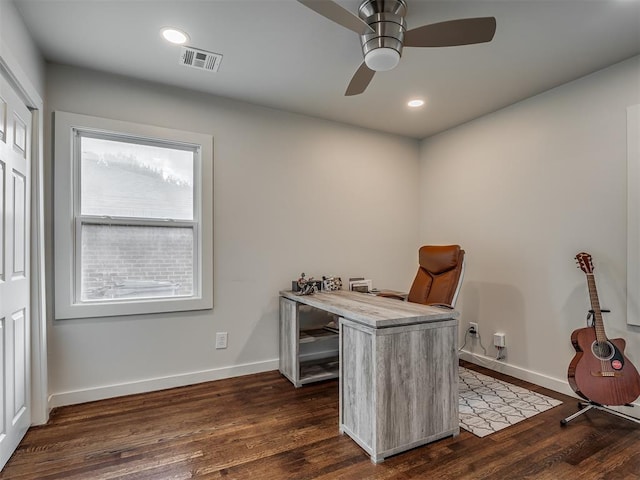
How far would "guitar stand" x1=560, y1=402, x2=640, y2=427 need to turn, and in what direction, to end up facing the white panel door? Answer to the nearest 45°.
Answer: approximately 45° to its right

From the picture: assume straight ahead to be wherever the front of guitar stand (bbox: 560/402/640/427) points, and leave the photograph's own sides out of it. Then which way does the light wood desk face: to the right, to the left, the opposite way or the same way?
the opposite way

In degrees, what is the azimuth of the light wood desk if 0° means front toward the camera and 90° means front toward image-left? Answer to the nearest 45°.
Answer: approximately 225°

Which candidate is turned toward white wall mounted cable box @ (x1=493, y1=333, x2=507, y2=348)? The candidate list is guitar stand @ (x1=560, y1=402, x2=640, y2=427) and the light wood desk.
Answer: the light wood desk

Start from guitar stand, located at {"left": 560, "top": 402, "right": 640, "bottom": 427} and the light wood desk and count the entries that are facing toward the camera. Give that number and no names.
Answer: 1

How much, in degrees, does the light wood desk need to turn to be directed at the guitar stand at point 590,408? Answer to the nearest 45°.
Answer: approximately 45° to its right

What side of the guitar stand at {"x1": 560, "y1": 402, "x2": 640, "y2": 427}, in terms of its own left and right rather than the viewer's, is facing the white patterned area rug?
right

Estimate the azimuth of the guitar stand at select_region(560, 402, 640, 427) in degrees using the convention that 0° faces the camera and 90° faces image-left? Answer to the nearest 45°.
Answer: approximately 0°

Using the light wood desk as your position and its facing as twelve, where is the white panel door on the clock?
The white panel door is roughly at 7 o'clock from the light wood desk.
